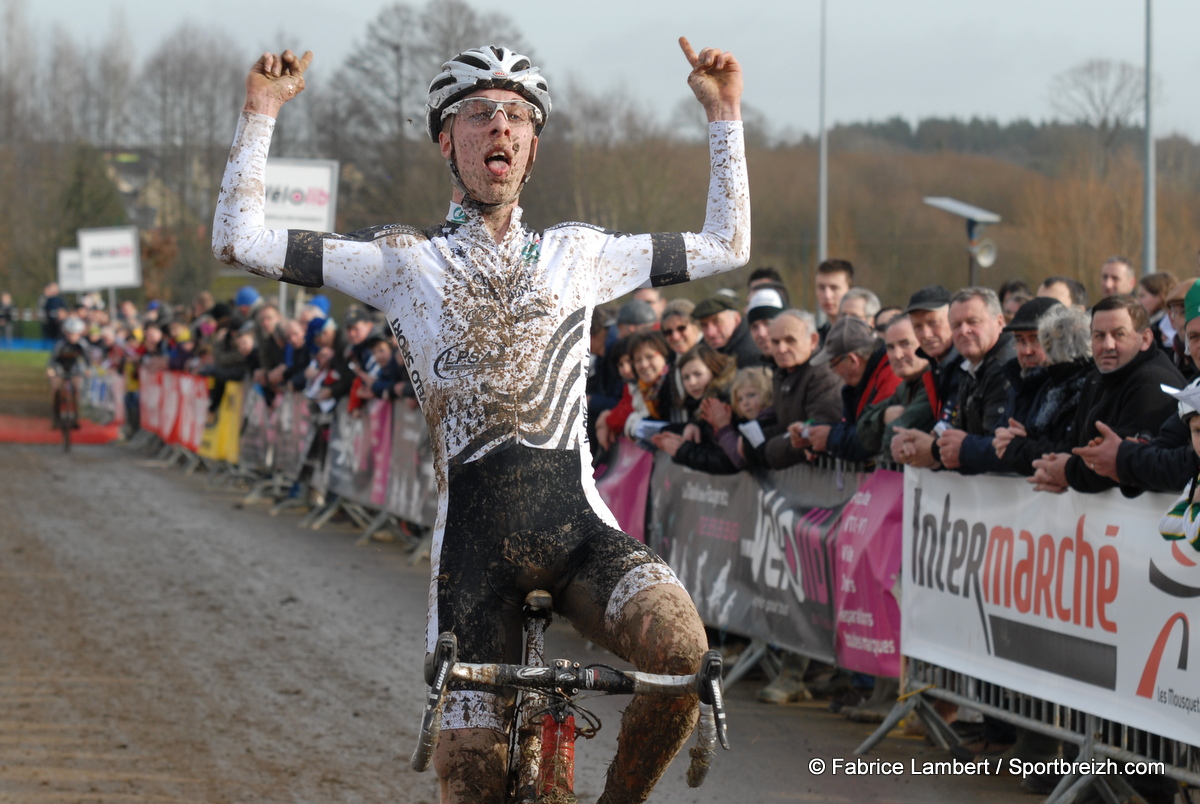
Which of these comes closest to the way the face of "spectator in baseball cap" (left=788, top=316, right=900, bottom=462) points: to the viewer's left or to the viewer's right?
to the viewer's left

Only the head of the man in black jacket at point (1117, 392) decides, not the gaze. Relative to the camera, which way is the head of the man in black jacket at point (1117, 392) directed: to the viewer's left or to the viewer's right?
to the viewer's left

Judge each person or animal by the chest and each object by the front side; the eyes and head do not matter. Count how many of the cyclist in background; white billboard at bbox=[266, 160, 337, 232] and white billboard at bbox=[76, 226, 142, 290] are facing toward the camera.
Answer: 3

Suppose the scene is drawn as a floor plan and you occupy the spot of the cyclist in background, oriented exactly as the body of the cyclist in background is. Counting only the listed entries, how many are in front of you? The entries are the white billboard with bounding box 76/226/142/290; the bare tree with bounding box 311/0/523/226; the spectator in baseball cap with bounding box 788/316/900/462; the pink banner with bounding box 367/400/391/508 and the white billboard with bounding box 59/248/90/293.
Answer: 2

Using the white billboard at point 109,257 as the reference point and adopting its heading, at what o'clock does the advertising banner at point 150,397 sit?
The advertising banner is roughly at 12 o'clock from the white billboard.
